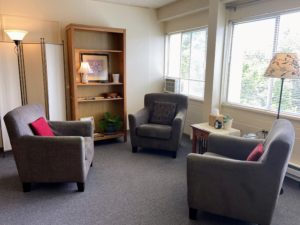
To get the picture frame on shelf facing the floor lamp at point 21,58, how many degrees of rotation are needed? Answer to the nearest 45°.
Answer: approximately 90° to its right

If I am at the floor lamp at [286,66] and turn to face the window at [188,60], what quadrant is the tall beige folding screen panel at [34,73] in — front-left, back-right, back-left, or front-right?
front-left

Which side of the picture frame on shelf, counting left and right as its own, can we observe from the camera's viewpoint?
front

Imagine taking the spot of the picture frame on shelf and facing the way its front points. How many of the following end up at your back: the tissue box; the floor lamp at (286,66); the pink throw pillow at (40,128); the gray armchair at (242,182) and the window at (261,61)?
0

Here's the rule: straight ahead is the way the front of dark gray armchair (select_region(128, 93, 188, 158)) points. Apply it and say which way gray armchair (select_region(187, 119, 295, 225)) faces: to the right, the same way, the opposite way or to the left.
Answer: to the right

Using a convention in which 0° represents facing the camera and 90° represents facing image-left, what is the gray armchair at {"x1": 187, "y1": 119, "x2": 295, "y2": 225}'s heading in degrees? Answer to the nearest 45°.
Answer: approximately 90°

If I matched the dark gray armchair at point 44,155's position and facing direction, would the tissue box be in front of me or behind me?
in front

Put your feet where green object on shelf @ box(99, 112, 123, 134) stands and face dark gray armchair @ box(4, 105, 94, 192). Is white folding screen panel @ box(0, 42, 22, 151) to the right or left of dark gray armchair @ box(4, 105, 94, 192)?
right

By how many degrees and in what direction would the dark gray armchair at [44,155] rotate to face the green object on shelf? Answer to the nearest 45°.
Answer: approximately 45° to its left

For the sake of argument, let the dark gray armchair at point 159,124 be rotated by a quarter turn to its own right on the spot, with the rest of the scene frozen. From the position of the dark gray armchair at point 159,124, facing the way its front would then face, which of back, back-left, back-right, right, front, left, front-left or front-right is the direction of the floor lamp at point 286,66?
back

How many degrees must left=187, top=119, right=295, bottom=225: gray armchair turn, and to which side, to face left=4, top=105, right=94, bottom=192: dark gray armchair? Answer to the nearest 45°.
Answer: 0° — it already faces it

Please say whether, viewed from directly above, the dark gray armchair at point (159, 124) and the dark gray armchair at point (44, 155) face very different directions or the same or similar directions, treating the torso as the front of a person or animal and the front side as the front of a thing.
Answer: very different directions

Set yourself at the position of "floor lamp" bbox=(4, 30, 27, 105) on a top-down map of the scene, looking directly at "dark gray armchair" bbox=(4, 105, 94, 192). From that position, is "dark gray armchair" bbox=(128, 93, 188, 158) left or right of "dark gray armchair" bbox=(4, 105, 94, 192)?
left

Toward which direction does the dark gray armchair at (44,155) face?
to the viewer's right

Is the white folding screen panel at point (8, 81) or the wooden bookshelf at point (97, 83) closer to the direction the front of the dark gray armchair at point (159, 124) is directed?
the white folding screen panel

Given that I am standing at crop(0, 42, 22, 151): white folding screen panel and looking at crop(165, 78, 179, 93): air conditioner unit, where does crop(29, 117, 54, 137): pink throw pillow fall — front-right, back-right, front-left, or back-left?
front-right

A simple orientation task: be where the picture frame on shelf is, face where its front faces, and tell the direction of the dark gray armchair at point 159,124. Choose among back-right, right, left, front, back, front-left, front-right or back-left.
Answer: front-left

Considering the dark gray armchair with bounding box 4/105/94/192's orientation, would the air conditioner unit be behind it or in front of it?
in front

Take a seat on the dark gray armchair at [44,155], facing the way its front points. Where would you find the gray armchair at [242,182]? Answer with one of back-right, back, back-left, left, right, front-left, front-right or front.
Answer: front-right

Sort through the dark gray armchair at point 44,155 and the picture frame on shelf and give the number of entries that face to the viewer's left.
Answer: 0
